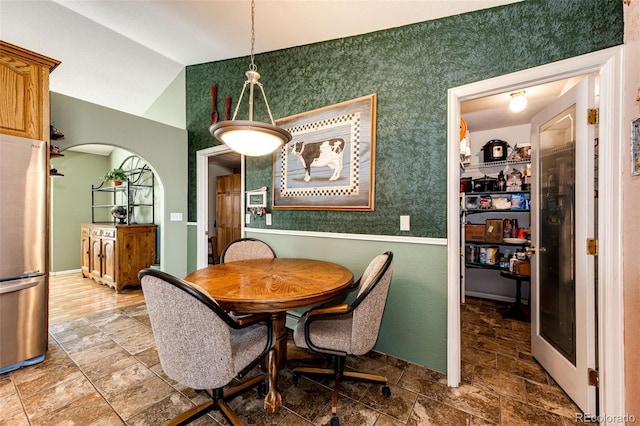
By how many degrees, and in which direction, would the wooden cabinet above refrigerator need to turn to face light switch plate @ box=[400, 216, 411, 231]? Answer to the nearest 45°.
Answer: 0° — it already faces it

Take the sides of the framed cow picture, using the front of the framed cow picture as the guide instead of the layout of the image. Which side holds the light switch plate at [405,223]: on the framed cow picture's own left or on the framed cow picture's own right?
on the framed cow picture's own left

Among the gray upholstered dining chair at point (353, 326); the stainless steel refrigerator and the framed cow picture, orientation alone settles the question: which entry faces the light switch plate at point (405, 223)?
the stainless steel refrigerator

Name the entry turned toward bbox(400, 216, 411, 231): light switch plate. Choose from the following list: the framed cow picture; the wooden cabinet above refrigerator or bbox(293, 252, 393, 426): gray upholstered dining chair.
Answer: the wooden cabinet above refrigerator

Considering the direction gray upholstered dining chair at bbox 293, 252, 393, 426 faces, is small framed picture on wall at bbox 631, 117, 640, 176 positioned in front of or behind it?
behind

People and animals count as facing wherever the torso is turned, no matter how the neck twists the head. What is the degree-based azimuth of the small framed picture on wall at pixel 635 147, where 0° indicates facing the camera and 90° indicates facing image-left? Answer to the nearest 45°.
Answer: approximately 45°

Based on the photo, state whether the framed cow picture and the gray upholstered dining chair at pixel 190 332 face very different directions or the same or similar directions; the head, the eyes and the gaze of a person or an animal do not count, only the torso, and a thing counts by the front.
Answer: very different directions

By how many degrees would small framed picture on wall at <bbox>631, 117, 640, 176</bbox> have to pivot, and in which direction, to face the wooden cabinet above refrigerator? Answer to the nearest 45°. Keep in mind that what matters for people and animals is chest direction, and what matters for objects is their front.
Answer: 0° — it already faces it

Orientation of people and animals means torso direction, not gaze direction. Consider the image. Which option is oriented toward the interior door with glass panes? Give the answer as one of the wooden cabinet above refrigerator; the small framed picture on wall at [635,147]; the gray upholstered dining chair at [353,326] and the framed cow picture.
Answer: the wooden cabinet above refrigerator

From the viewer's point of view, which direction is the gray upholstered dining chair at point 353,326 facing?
to the viewer's left
